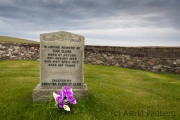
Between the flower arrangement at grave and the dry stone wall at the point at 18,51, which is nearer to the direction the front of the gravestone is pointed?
the flower arrangement at grave

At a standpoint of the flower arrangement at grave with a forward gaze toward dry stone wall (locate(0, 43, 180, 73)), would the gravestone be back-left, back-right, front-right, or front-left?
front-left

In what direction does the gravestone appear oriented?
toward the camera

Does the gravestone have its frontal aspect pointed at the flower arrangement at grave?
yes

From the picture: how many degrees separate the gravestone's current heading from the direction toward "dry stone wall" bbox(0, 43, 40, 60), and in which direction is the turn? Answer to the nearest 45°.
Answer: approximately 180°

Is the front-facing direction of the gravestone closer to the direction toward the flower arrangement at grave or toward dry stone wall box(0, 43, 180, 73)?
the flower arrangement at grave

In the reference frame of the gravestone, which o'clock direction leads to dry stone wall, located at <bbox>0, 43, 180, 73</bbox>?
The dry stone wall is roughly at 7 o'clock from the gravestone.
